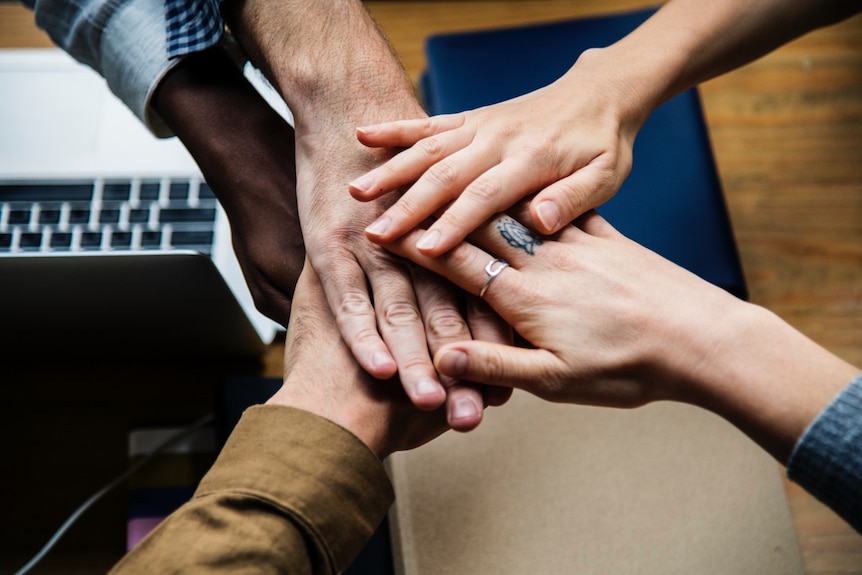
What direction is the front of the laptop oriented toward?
away from the camera
